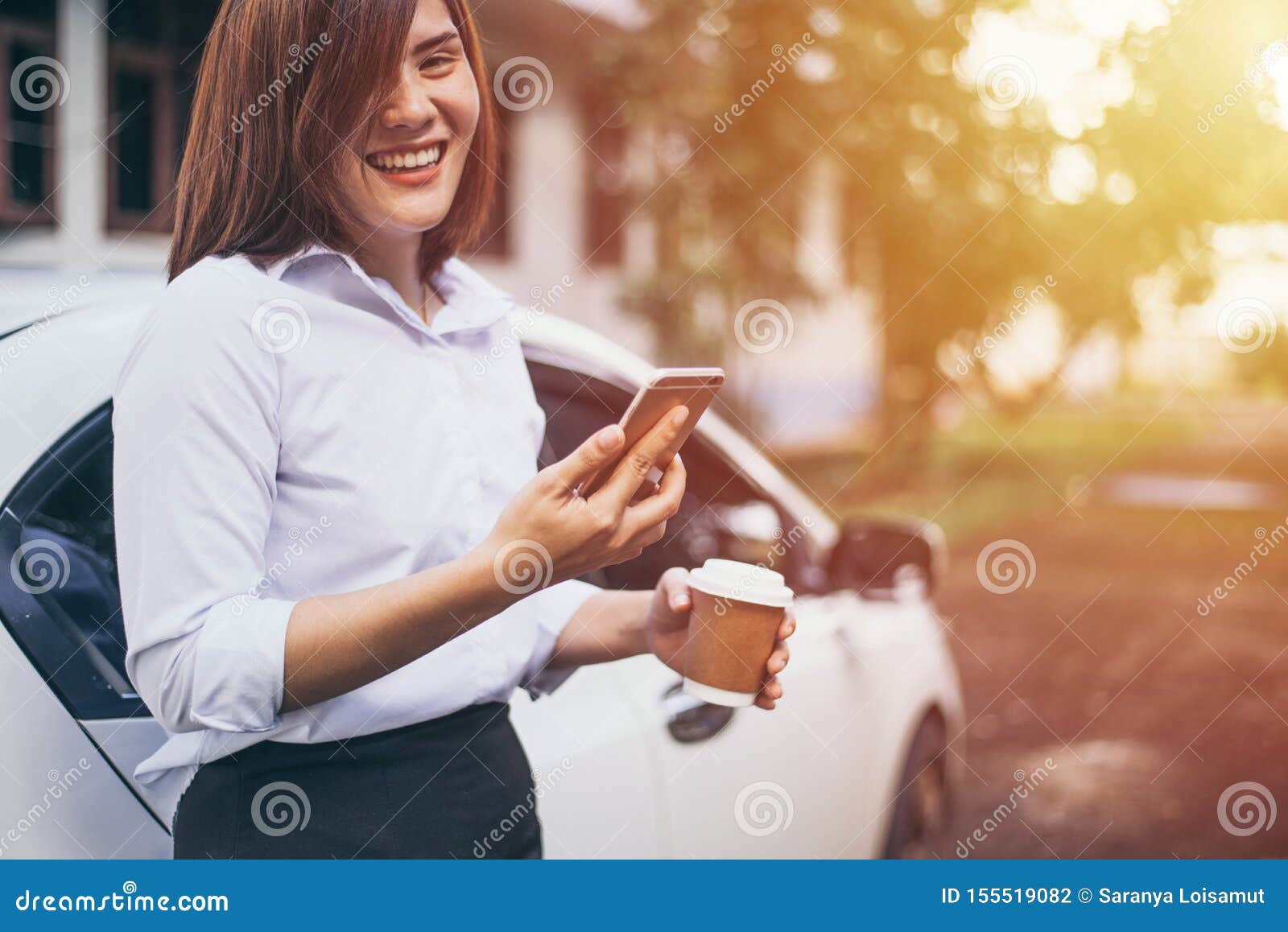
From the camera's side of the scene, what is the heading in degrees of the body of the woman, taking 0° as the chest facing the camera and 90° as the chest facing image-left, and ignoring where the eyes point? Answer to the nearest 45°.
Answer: approximately 315°

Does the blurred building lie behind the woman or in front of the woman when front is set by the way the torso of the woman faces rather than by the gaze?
behind

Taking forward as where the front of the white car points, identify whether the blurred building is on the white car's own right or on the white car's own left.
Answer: on the white car's own left

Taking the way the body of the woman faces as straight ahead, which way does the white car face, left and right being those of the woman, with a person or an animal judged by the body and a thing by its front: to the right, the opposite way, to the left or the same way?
to the left

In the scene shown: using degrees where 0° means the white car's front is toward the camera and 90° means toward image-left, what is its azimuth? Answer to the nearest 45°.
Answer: approximately 225°
